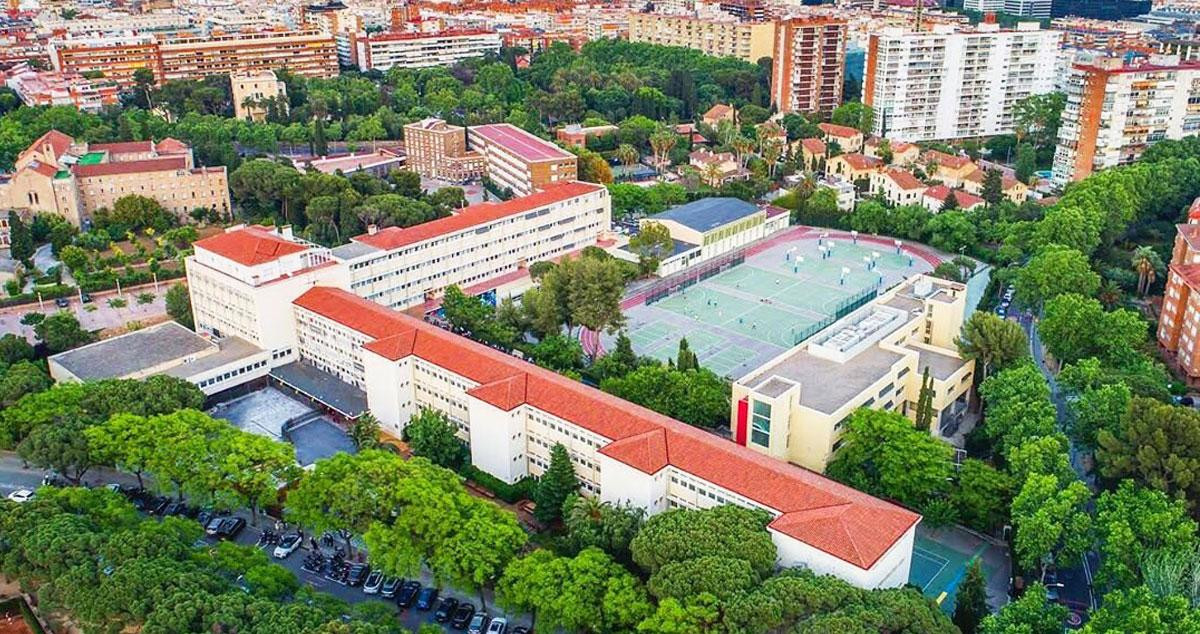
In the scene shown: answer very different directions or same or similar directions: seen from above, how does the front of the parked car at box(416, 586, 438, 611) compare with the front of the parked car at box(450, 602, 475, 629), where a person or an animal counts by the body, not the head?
same or similar directions

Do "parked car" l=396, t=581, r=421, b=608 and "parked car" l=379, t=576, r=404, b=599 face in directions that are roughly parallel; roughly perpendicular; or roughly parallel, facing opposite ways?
roughly parallel

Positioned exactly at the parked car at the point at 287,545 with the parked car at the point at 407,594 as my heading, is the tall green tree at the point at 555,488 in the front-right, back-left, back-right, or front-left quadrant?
front-left

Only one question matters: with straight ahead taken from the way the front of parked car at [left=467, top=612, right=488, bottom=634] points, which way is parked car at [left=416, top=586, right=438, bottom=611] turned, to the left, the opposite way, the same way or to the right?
the same way

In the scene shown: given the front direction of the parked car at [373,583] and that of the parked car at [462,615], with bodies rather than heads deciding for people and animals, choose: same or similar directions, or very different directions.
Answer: same or similar directions

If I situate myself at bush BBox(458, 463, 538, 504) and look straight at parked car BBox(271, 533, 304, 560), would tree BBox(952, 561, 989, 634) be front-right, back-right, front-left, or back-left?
back-left

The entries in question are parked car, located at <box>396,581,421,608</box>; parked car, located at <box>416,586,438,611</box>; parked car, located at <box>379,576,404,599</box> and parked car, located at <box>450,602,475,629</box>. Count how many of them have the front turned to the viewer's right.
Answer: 0

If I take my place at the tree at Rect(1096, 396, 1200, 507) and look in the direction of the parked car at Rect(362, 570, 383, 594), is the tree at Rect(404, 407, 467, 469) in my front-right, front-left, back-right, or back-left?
front-right

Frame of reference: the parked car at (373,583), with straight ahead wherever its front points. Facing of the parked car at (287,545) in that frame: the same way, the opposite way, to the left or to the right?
the same way

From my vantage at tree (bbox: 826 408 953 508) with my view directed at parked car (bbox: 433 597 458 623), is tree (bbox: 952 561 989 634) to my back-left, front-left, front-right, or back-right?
front-left
